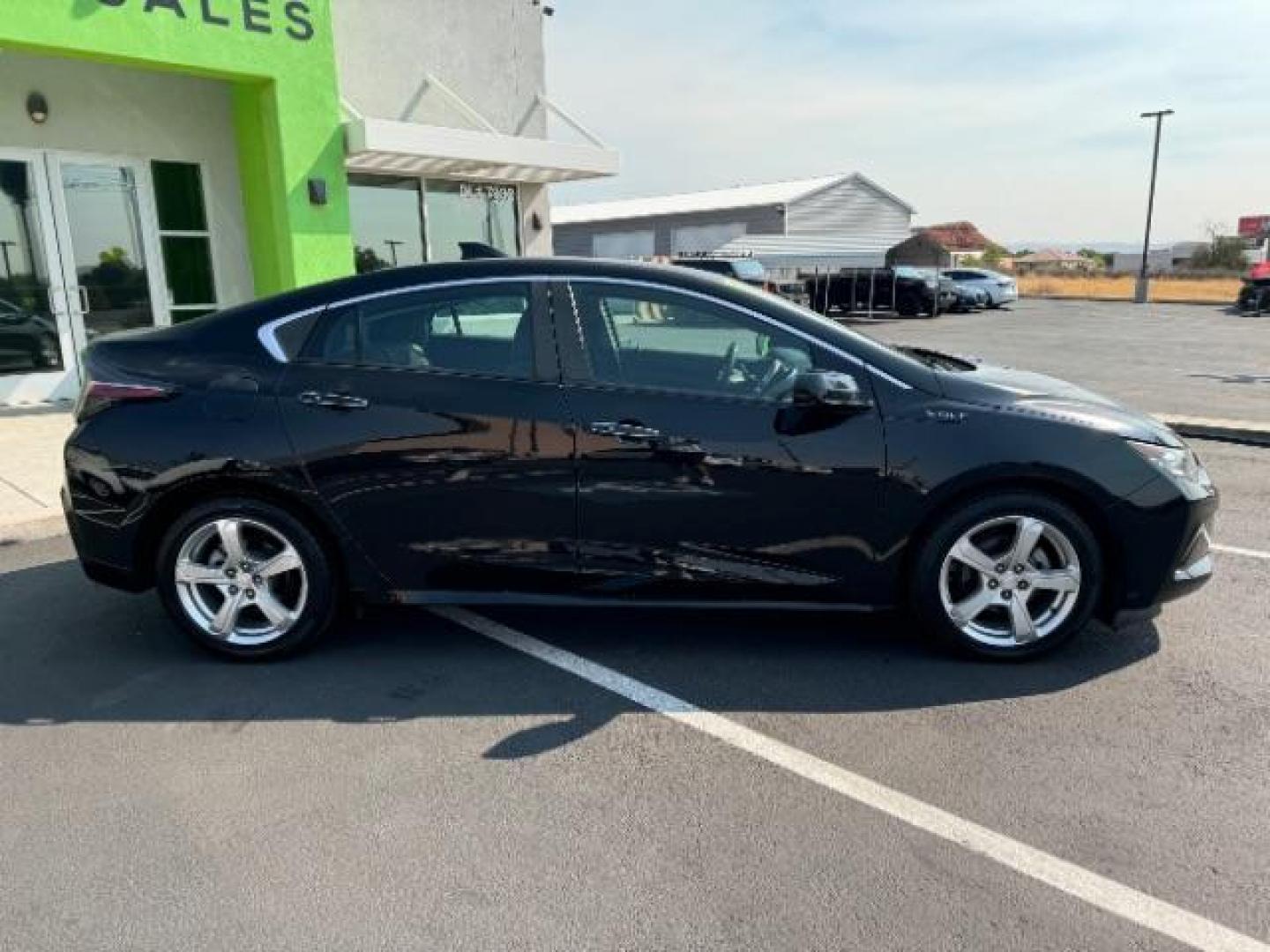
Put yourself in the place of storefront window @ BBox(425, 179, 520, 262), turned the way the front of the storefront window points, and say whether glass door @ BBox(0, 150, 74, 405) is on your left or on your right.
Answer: on your right

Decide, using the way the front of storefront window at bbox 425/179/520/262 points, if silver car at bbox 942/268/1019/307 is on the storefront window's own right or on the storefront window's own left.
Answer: on the storefront window's own left

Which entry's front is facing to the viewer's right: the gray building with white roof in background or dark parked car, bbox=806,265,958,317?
the dark parked car

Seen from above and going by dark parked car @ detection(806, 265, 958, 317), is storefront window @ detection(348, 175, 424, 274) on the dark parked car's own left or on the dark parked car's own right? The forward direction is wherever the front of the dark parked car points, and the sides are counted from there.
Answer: on the dark parked car's own right

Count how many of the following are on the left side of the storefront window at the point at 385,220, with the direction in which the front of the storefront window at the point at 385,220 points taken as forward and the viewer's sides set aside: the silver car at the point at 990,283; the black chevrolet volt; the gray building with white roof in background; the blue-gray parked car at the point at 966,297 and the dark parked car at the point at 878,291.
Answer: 4

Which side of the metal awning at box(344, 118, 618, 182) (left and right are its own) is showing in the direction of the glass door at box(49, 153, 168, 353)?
right

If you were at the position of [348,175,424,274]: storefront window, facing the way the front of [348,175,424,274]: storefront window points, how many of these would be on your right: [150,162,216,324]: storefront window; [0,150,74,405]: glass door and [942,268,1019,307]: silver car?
2

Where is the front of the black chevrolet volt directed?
to the viewer's right

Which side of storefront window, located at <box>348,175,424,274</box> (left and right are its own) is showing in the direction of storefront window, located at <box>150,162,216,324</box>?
right

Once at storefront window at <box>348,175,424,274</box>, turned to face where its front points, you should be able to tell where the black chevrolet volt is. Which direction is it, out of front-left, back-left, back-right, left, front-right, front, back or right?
front-right

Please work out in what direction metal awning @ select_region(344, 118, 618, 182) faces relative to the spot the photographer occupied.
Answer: facing the viewer and to the right of the viewer

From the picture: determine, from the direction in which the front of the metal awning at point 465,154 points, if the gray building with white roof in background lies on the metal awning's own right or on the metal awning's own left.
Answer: on the metal awning's own left

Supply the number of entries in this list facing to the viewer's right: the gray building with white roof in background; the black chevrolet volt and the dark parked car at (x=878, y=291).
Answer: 2

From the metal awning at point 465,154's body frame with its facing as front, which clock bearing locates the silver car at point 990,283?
The silver car is roughly at 9 o'clock from the metal awning.

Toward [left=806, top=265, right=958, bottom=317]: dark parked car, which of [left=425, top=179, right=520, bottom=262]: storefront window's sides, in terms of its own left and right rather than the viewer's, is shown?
left

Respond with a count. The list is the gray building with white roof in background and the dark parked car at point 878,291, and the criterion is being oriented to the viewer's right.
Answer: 1

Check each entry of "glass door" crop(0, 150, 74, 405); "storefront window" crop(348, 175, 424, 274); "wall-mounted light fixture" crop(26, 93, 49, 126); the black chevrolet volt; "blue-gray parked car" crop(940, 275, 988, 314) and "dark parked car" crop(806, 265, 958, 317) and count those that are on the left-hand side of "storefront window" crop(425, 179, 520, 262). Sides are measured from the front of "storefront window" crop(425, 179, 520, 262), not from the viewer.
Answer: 2
